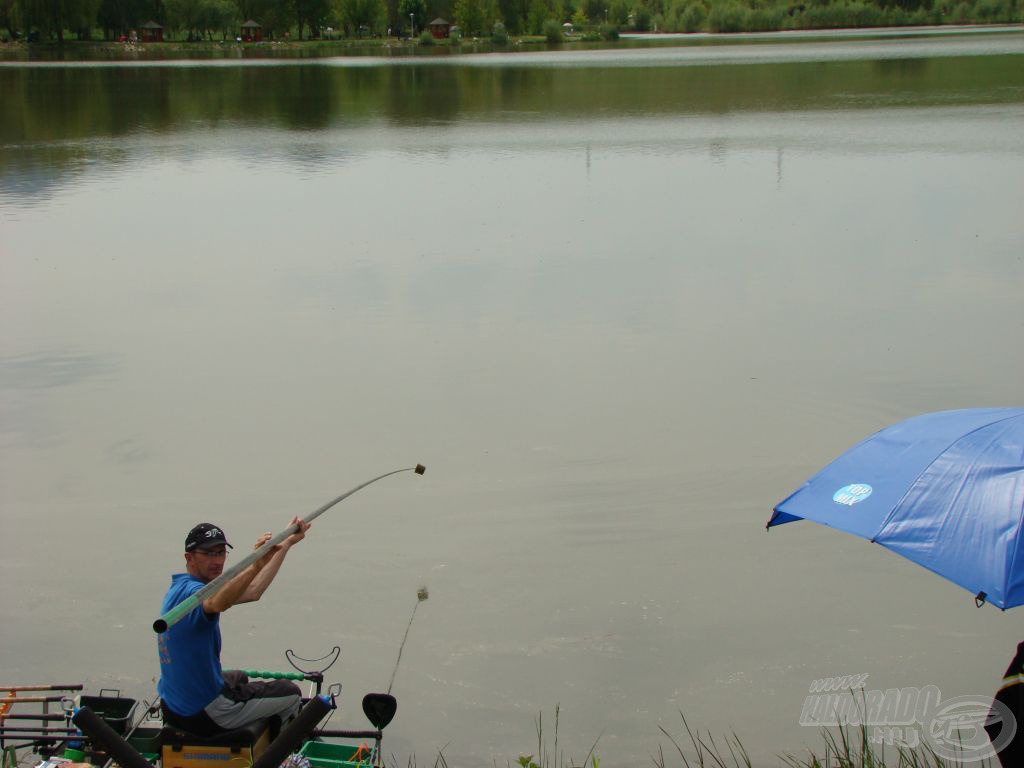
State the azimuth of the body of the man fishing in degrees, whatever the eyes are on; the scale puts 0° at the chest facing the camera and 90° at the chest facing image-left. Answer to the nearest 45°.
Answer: approximately 270°

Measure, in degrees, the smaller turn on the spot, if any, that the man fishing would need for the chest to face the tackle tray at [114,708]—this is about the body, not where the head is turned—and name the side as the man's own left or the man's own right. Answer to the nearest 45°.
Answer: approximately 135° to the man's own left

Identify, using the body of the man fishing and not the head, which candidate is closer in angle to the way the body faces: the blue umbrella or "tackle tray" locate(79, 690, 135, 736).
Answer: the blue umbrella

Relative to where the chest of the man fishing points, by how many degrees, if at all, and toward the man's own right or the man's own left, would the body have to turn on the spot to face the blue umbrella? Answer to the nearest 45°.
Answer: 0° — they already face it
